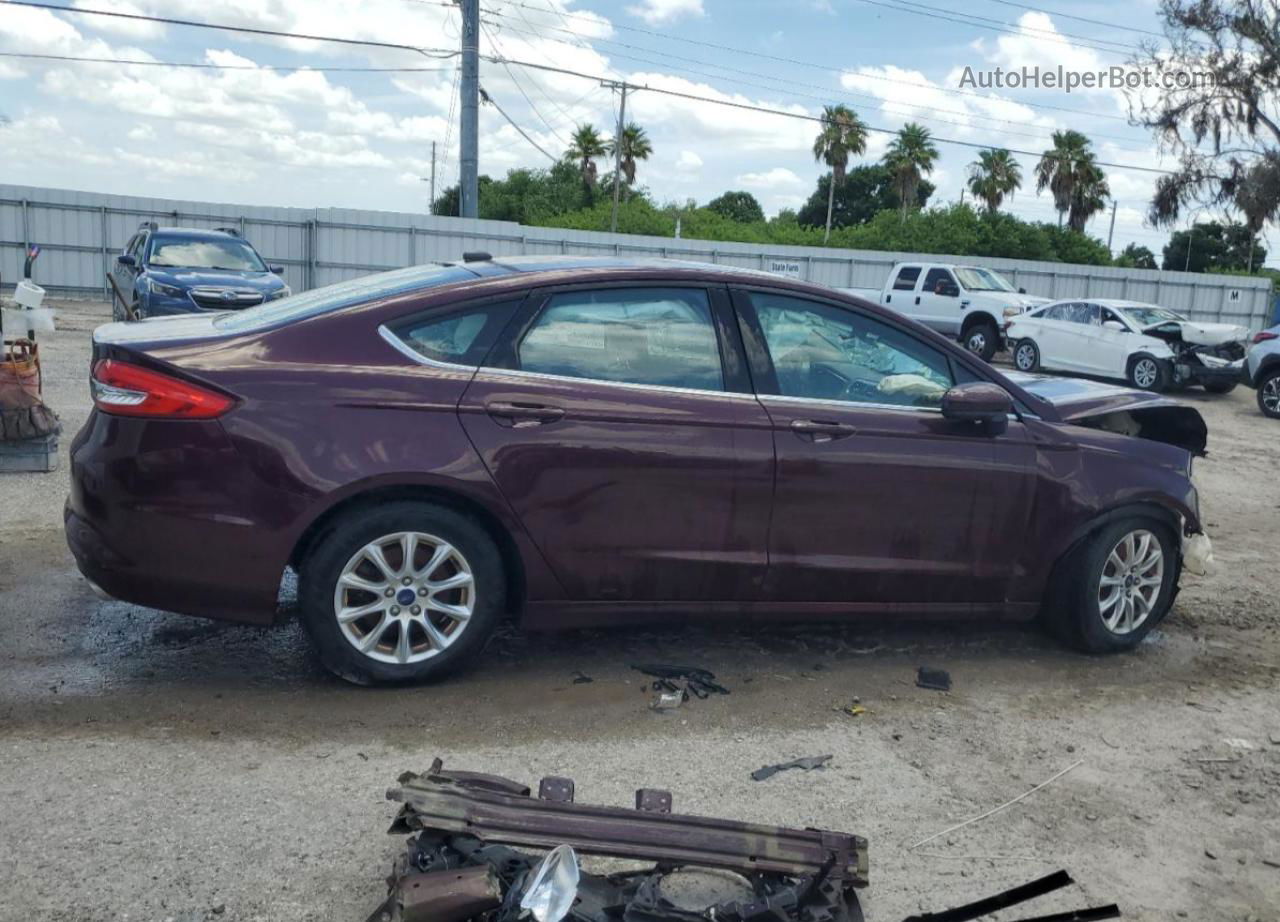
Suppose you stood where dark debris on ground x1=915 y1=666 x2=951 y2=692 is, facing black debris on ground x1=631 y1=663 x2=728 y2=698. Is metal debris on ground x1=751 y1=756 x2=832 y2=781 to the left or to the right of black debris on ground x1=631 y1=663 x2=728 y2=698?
left

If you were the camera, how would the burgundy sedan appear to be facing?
facing to the right of the viewer

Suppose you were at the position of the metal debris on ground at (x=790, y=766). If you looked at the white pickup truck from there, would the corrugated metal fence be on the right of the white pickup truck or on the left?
left

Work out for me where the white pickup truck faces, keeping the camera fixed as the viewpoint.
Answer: facing the viewer and to the right of the viewer

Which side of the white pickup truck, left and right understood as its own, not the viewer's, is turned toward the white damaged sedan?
front

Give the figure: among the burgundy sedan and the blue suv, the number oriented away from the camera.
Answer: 0

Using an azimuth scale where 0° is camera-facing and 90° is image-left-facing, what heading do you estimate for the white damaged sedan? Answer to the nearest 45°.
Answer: approximately 315°

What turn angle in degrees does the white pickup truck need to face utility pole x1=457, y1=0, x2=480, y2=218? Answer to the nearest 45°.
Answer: approximately 135° to its right

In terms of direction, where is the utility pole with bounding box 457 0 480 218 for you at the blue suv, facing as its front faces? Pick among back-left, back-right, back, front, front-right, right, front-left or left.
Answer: left

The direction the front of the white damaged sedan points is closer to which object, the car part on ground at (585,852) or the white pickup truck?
the car part on ground

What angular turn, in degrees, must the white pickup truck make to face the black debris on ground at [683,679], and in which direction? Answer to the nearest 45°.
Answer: approximately 45° to its right

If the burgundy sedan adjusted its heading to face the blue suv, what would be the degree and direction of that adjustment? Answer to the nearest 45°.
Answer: approximately 135° to its left
